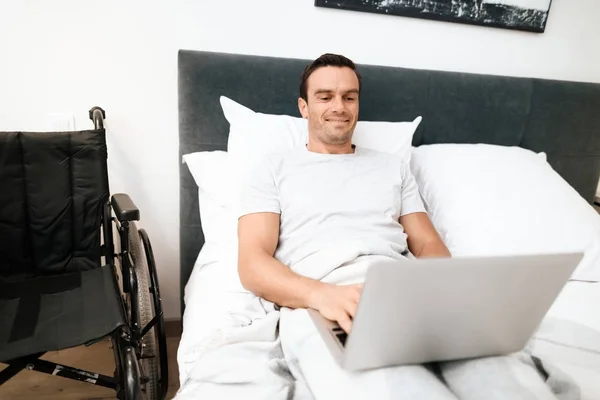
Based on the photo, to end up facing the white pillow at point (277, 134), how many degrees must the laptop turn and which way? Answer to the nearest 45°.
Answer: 0° — it already faces it

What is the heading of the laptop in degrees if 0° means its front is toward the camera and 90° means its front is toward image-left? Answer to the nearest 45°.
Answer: approximately 135°

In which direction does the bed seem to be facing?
toward the camera

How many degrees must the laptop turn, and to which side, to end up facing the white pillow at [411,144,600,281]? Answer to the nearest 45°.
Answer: approximately 45° to its right

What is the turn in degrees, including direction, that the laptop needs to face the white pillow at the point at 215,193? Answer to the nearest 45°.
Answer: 0° — it already faces it
